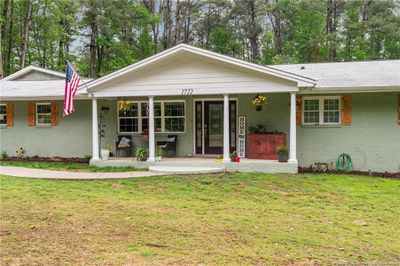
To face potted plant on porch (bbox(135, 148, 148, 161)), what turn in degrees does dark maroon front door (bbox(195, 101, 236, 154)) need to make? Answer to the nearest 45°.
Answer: approximately 45° to its right

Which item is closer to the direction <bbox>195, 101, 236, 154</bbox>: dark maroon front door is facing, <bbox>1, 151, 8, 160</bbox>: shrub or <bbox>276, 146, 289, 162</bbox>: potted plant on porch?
the potted plant on porch

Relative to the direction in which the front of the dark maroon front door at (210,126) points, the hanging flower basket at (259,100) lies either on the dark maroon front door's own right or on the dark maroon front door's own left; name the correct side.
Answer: on the dark maroon front door's own left

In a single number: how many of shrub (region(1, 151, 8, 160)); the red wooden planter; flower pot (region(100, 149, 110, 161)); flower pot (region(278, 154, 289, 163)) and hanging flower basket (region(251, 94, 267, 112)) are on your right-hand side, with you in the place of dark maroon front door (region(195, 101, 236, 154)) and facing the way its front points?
2

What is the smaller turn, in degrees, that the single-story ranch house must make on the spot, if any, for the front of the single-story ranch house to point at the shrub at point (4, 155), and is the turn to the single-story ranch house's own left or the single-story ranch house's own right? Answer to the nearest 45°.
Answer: approximately 90° to the single-story ranch house's own right

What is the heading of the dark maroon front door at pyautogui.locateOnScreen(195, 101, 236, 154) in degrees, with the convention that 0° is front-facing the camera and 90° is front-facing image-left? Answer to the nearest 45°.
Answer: approximately 0°

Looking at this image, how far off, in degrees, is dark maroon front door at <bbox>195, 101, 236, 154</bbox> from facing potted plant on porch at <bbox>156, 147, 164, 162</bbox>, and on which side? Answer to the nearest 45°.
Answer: approximately 45° to its right

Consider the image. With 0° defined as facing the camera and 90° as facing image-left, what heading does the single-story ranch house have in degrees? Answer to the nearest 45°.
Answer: approximately 0°

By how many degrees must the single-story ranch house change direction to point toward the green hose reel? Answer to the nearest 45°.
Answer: approximately 90° to its left
